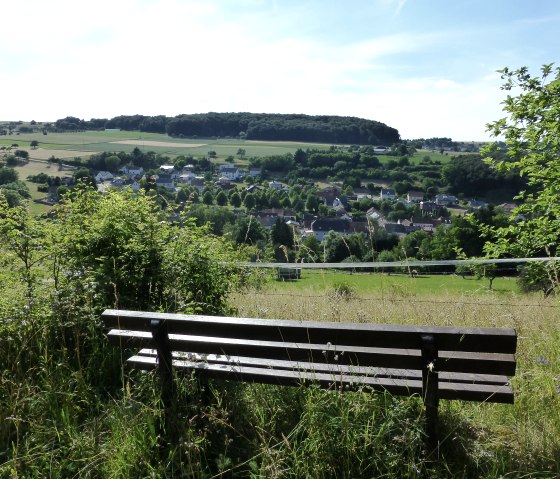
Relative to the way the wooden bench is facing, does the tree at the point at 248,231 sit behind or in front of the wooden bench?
in front

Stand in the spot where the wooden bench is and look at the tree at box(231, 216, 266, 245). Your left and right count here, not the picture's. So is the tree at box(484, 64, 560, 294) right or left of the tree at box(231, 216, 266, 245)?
right

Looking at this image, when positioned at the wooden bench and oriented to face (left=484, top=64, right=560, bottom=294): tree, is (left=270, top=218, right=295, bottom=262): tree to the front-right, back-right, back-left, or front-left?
front-left

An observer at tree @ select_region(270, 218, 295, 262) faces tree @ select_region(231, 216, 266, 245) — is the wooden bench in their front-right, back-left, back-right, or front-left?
back-left

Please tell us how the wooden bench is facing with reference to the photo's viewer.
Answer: facing away from the viewer

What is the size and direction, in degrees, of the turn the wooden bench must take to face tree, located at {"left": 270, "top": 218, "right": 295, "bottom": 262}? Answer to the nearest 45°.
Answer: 0° — it already faces it

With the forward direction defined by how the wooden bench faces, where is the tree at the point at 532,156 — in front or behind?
in front
